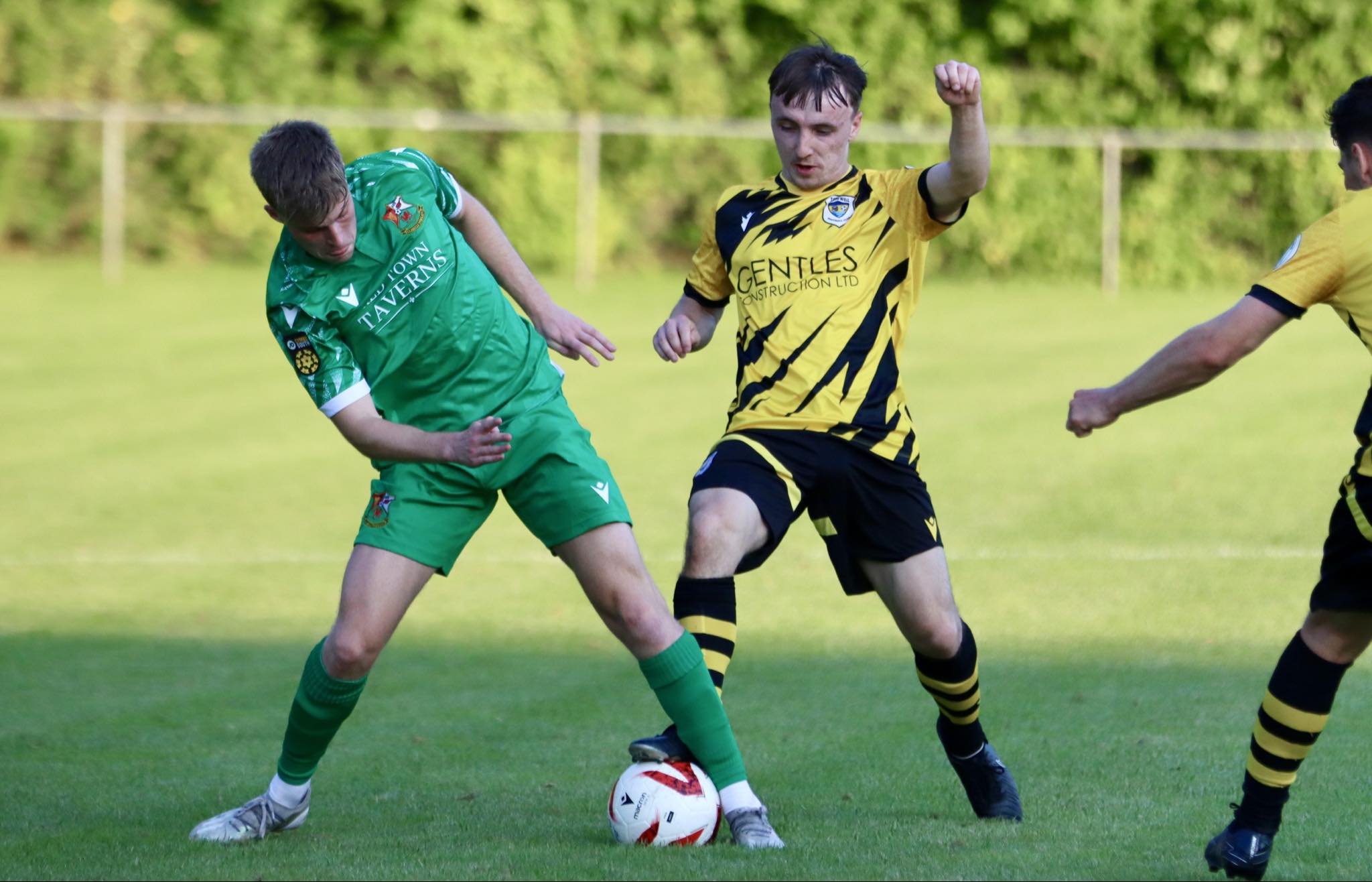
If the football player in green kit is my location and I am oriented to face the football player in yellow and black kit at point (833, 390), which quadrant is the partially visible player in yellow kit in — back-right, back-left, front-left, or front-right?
front-right

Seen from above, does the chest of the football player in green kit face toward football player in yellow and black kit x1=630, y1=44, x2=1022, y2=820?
no

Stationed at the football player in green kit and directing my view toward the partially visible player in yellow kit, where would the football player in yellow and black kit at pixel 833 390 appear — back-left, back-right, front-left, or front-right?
front-left

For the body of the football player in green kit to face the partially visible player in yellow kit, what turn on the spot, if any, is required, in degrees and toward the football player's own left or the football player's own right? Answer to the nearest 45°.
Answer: approximately 90° to the football player's own left

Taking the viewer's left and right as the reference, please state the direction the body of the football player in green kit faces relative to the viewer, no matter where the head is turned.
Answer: facing the viewer

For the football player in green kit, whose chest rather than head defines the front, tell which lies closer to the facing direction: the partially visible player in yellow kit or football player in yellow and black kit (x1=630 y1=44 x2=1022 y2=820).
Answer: the partially visible player in yellow kit
